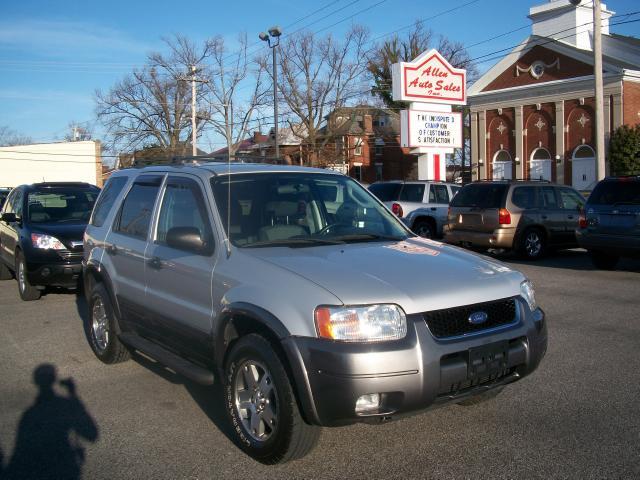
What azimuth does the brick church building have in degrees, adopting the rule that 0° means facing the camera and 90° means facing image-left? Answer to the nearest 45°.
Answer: approximately 45°

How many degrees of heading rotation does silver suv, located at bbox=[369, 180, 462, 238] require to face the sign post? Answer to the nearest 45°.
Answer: approximately 45° to its left

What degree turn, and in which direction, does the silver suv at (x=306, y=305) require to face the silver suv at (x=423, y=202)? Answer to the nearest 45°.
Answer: approximately 135° to its left

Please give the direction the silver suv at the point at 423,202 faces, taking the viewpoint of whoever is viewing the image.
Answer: facing away from the viewer and to the right of the viewer

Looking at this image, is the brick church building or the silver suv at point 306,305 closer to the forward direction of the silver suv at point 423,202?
the brick church building

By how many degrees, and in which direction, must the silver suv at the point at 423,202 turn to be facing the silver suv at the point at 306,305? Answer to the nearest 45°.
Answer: approximately 135° to its right

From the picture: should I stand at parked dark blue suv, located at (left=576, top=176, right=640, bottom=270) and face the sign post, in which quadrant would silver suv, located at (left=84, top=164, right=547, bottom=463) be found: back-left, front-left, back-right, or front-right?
back-left

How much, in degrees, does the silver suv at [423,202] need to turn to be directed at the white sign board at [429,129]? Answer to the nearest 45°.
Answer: approximately 45° to its left
